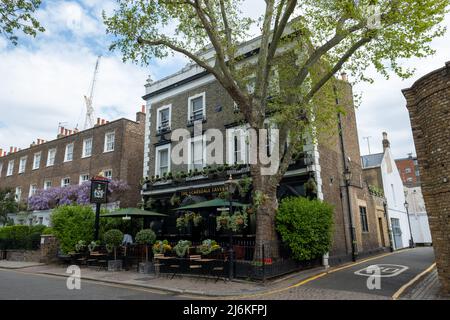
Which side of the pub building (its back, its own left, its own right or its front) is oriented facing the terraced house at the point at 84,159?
right

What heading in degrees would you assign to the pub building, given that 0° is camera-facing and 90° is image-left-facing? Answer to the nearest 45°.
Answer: approximately 45°

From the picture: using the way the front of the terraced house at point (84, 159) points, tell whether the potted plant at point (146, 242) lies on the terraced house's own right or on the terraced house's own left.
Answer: on the terraced house's own left

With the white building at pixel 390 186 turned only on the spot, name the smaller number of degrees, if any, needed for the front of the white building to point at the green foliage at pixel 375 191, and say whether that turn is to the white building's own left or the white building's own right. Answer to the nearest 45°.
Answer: approximately 45° to the white building's own right

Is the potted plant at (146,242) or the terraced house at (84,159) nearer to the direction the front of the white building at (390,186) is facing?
the potted plant

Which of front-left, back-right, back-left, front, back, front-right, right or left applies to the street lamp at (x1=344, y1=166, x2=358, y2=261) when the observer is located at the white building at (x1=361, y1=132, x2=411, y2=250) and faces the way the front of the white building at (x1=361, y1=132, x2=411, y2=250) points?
front-right

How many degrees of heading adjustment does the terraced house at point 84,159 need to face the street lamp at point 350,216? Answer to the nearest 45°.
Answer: approximately 90° to its left

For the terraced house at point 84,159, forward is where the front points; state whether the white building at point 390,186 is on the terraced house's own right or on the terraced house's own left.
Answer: on the terraced house's own left
